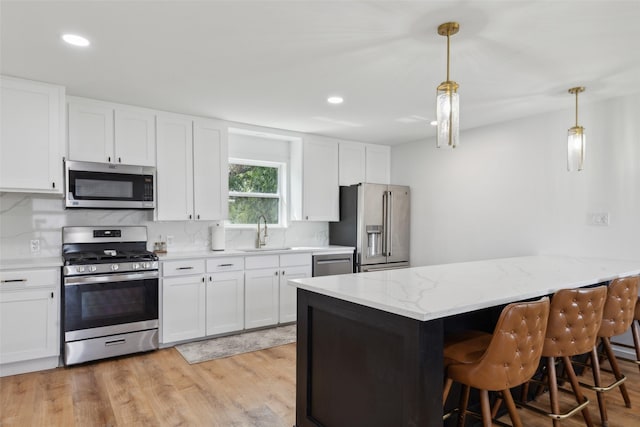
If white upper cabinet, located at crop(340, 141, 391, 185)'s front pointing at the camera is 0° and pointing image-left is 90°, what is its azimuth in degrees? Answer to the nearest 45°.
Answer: approximately 315°

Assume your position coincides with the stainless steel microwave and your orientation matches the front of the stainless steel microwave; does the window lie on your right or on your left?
on your left

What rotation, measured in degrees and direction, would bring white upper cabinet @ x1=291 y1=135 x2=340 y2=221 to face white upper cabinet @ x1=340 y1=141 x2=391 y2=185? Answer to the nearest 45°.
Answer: approximately 90° to its left

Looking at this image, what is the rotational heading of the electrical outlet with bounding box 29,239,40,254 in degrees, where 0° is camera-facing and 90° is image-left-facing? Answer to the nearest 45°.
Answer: approximately 0°

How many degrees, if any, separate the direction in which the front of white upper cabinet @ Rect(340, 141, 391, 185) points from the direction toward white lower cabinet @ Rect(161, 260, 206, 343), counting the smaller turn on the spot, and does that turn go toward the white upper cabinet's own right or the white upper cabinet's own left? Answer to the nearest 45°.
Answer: approximately 90° to the white upper cabinet's own right

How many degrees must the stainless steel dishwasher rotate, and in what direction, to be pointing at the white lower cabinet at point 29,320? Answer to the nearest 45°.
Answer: approximately 90° to its right

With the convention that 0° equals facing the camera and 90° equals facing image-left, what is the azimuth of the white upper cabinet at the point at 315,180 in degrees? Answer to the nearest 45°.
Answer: approximately 315°

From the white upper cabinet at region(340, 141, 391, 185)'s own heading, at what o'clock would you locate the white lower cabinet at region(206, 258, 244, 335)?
The white lower cabinet is roughly at 3 o'clock from the white upper cabinet.

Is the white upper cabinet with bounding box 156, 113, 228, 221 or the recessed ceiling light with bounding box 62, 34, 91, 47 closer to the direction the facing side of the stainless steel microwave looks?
the recessed ceiling light

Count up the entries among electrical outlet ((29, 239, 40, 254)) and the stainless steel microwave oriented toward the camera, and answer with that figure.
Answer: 2

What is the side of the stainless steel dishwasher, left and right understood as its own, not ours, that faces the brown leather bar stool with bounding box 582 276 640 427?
front

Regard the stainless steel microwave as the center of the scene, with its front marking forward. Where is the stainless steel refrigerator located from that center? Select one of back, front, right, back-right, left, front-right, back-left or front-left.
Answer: left

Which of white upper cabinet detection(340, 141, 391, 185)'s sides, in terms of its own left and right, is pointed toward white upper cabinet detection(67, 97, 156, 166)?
right
